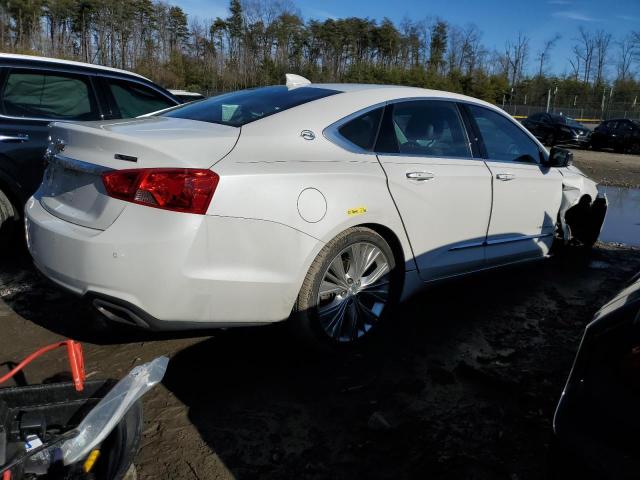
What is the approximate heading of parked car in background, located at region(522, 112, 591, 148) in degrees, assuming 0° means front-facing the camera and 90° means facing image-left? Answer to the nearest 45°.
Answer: approximately 315°

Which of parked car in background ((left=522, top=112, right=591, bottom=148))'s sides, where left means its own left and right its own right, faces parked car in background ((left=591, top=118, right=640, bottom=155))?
front

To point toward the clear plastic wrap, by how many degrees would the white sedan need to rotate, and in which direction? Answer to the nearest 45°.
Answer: approximately 180°

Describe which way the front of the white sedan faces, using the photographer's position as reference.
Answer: facing away from the viewer and to the right of the viewer

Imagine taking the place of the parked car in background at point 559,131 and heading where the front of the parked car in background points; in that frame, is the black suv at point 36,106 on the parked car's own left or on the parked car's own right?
on the parked car's own right

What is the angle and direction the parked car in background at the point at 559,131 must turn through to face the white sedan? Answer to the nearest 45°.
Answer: approximately 45° to its right

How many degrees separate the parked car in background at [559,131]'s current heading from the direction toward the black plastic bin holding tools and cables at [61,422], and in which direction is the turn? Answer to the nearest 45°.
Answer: approximately 45° to its right

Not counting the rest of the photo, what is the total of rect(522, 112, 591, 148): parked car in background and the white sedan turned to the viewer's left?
0

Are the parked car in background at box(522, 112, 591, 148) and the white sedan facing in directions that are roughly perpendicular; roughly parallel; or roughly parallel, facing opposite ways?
roughly perpendicular

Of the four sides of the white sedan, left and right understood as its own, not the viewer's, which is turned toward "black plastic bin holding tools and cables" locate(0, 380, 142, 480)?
back

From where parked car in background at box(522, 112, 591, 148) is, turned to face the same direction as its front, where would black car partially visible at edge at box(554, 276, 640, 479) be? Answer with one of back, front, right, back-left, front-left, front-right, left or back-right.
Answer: front-right

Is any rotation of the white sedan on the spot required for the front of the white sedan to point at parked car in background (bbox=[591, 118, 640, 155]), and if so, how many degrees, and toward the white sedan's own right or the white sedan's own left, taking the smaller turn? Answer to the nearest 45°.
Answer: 0° — it already faces it

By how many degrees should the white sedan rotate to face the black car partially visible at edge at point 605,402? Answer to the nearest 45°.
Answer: approximately 90° to its right

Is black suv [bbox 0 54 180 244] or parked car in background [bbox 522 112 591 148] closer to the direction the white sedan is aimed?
the parked car in background
